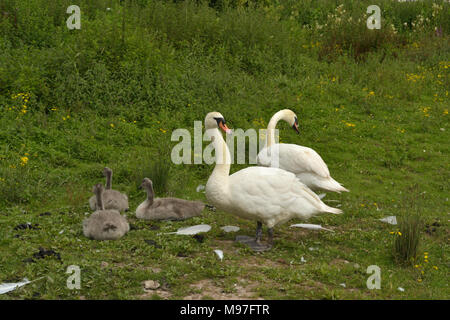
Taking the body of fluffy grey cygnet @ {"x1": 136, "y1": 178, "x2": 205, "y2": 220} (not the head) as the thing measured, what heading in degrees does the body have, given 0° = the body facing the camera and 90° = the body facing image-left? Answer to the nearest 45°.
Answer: approximately 90°

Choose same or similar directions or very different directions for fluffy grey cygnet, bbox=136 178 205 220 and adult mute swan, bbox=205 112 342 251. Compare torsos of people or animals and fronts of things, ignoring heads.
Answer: same or similar directions

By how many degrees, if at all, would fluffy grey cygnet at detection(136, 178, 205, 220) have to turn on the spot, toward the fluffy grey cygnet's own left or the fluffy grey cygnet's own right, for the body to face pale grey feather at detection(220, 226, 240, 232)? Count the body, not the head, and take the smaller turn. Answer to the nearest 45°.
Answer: approximately 135° to the fluffy grey cygnet's own left

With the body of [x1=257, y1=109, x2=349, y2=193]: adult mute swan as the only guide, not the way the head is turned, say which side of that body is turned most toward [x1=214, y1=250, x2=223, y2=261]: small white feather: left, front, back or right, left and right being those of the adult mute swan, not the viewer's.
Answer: left

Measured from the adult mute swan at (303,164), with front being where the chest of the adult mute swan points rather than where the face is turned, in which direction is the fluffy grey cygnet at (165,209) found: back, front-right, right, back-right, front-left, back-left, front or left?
front-left

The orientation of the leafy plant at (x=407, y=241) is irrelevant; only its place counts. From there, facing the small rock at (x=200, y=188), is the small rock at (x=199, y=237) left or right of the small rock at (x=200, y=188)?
left

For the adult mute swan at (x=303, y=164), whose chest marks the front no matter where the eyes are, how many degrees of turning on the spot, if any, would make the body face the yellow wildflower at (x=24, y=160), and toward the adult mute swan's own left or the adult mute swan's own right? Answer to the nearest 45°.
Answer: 0° — it already faces it

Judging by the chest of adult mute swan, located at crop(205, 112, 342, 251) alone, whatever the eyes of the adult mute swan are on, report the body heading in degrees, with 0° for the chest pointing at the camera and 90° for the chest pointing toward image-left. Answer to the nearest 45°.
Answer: approximately 90°

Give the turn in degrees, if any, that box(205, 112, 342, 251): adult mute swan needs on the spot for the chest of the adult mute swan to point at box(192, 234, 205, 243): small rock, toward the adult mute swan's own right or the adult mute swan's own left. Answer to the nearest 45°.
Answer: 0° — it already faces it

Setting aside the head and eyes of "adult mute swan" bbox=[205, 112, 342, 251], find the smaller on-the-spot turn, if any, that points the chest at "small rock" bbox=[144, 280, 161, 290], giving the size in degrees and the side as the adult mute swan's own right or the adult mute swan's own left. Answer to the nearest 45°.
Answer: approximately 45° to the adult mute swan's own left

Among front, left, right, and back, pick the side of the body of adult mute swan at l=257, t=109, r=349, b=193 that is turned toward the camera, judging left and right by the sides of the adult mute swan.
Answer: left

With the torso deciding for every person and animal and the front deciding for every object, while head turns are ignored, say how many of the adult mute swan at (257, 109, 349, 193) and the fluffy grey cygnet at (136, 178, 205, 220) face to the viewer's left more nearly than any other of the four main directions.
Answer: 2

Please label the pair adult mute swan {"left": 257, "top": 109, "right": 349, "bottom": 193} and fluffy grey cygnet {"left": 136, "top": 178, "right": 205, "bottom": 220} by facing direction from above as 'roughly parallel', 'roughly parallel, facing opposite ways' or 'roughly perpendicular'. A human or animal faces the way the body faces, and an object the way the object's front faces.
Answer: roughly parallel
